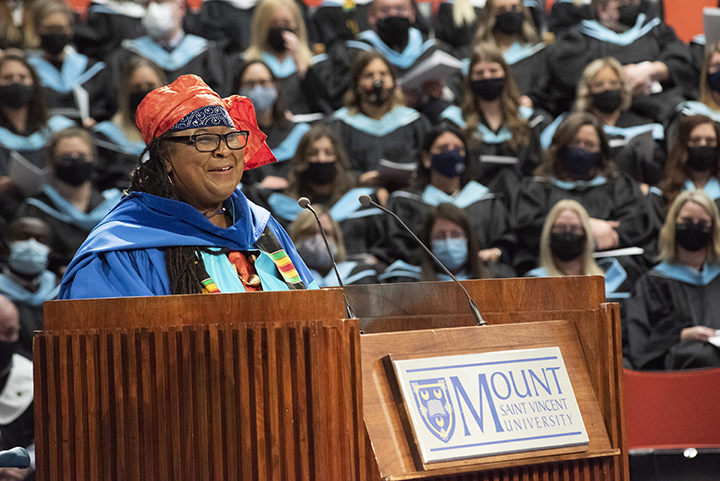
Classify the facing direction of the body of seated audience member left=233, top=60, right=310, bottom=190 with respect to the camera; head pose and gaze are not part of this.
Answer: toward the camera

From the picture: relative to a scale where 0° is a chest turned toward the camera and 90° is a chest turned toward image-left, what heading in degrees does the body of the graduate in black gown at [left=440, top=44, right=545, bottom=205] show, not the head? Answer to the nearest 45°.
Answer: approximately 0°

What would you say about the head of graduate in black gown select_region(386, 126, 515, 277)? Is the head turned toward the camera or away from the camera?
toward the camera

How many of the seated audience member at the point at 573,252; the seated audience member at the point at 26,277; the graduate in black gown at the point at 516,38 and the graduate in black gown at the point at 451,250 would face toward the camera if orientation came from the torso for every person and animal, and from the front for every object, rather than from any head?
4

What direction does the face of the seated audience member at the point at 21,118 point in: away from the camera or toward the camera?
toward the camera

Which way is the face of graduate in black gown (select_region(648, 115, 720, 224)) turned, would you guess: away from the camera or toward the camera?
toward the camera

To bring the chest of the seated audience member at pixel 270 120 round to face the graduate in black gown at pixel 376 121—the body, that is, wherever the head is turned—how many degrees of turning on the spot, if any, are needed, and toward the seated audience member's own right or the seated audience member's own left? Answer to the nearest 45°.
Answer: approximately 90° to the seated audience member's own left

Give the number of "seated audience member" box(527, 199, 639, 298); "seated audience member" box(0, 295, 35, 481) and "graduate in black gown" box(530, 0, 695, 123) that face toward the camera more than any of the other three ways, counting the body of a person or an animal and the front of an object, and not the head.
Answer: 3

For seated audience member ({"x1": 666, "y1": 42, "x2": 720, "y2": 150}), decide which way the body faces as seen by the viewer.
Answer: toward the camera

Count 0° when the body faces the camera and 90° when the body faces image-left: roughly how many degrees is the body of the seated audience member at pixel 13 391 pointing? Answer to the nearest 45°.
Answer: approximately 0°

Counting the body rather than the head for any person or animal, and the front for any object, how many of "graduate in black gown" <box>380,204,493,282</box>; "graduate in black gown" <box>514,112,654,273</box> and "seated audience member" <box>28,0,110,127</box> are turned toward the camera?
3

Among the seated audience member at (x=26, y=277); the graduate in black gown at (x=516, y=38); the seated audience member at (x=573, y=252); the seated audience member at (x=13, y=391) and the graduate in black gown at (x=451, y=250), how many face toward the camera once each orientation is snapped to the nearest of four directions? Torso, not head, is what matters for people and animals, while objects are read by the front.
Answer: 5

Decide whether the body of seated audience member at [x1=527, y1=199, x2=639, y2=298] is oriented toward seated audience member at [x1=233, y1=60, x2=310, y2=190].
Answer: no

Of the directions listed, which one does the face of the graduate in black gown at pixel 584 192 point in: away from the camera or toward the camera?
toward the camera

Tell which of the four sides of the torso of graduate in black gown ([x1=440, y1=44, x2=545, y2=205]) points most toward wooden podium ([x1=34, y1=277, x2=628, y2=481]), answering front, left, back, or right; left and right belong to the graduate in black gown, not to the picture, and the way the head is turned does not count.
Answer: front

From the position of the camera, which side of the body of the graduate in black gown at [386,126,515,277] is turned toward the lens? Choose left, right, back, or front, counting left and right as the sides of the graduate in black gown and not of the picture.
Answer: front
